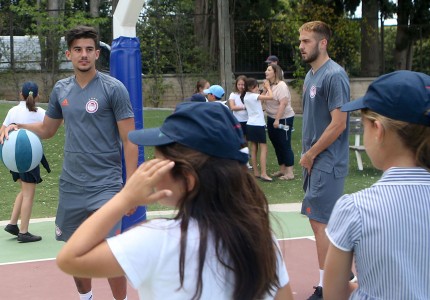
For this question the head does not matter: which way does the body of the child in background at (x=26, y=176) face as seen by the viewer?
away from the camera

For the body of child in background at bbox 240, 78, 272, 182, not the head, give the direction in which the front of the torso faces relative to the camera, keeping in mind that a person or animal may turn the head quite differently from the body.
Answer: to the viewer's right

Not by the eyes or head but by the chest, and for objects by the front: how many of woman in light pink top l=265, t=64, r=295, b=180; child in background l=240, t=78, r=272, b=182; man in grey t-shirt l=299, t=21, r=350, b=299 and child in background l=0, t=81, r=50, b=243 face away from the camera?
1

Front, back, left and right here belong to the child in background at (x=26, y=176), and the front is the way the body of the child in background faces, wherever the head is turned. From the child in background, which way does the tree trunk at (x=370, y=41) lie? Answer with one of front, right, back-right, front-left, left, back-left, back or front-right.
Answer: front-right

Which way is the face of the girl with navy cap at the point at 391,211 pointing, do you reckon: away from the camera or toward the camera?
away from the camera

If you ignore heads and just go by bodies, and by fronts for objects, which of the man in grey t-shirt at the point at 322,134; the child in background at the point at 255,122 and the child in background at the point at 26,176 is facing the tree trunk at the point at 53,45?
the child in background at the point at 26,176

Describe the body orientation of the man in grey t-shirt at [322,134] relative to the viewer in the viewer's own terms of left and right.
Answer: facing the viewer and to the left of the viewer

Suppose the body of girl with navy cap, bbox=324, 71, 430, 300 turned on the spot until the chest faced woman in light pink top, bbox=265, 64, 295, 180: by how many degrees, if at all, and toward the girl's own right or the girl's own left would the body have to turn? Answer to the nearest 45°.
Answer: approximately 45° to the girl's own right

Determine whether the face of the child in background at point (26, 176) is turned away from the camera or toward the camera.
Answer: away from the camera

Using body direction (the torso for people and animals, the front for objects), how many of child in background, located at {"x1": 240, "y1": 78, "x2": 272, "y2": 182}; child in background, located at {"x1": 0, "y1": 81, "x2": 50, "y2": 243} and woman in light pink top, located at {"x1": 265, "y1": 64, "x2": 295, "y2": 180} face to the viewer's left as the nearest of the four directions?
1

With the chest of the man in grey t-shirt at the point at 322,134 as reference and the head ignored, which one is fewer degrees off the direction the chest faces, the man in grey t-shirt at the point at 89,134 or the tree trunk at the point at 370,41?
the man in grey t-shirt

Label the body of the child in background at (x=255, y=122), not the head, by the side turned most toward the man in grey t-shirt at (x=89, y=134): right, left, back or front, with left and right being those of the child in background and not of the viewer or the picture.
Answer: right

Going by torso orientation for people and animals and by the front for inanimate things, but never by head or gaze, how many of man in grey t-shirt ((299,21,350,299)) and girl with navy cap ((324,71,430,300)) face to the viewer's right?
0

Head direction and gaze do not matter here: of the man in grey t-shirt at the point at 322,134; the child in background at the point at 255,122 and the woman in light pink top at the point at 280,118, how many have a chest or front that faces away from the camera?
0

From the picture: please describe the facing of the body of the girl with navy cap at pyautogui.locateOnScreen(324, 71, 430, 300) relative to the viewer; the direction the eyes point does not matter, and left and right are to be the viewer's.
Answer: facing away from the viewer and to the left of the viewer

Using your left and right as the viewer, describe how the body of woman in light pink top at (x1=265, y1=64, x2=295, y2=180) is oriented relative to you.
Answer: facing to the left of the viewer

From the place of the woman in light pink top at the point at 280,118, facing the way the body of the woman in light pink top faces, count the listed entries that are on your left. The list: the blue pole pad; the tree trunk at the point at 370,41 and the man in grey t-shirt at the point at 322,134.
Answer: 2
